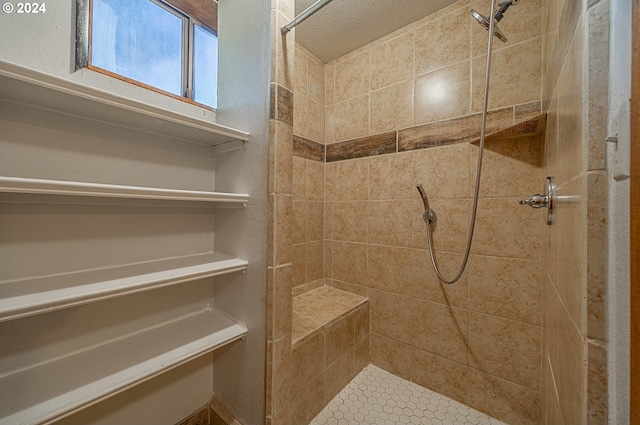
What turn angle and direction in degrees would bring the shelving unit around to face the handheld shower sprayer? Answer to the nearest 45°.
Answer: approximately 45° to its left

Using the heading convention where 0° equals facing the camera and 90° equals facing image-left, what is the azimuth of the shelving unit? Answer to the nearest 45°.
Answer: approximately 315°

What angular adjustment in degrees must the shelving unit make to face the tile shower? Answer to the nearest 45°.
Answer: approximately 45° to its left
